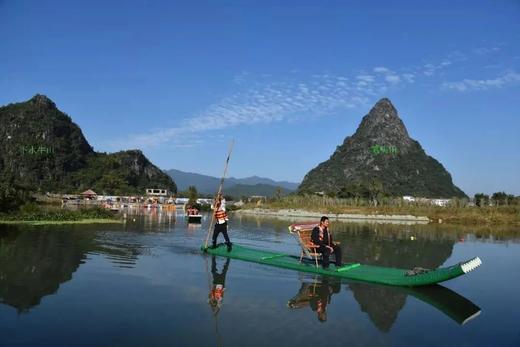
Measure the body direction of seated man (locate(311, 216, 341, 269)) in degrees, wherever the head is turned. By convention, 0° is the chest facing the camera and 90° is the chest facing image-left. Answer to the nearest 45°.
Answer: approximately 315°

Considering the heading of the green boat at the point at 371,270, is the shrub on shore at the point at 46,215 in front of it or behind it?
behind

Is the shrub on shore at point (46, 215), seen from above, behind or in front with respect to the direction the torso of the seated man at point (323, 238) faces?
behind

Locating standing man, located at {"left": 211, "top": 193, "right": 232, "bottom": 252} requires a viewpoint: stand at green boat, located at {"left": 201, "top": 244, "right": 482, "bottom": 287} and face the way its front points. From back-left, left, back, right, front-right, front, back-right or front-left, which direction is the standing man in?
back

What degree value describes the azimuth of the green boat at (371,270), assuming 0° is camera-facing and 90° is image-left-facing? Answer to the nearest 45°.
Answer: approximately 315°

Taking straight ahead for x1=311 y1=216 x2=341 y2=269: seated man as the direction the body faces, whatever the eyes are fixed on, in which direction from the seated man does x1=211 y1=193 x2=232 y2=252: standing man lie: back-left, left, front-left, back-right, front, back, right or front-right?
back
